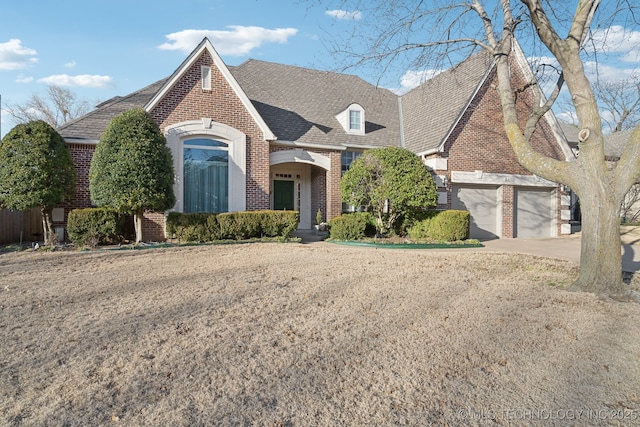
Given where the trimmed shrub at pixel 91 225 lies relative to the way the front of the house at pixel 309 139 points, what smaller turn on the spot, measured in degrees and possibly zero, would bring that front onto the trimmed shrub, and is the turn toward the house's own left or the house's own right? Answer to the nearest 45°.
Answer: approximately 45° to the house's own right

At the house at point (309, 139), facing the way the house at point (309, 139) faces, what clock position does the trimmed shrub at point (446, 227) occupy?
The trimmed shrub is roughly at 10 o'clock from the house.

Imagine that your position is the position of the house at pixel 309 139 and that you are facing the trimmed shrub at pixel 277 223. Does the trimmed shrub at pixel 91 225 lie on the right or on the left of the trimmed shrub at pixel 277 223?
right

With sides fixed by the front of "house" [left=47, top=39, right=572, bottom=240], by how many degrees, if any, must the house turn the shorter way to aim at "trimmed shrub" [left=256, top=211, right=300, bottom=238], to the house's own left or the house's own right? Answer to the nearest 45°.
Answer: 0° — it already faces it

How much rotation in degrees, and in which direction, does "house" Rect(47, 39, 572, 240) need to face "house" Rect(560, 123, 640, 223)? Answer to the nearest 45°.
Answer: approximately 135° to its left

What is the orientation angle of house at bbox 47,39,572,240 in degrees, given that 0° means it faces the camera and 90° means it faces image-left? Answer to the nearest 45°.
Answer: approximately 0°

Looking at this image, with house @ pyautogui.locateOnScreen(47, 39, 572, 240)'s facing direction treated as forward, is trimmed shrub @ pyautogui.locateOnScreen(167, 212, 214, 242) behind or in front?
in front

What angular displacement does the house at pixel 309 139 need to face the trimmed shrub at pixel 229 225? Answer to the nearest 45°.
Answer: approximately 45° to its right
